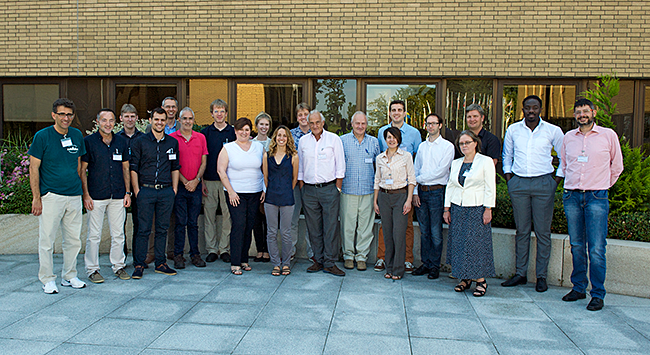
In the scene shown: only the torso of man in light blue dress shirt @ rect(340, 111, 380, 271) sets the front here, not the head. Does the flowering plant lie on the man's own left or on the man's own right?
on the man's own right

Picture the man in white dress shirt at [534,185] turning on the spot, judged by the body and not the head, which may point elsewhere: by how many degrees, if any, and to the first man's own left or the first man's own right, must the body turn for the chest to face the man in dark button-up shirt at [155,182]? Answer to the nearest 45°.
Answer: approximately 90° to the first man's own right

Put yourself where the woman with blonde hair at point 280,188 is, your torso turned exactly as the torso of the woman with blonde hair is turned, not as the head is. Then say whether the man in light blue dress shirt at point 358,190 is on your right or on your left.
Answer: on your left

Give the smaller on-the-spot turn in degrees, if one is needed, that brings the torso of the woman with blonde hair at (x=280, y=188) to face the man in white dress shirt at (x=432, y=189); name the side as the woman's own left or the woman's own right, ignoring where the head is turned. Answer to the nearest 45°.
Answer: approximately 90° to the woman's own left

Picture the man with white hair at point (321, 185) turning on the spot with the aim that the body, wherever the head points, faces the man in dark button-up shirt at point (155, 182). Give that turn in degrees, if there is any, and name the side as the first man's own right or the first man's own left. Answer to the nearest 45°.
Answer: approximately 90° to the first man's own right

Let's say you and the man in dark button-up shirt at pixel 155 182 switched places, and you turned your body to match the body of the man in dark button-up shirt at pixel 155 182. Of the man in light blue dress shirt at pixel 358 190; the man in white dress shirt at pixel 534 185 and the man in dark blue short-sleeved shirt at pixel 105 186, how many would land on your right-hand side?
1
